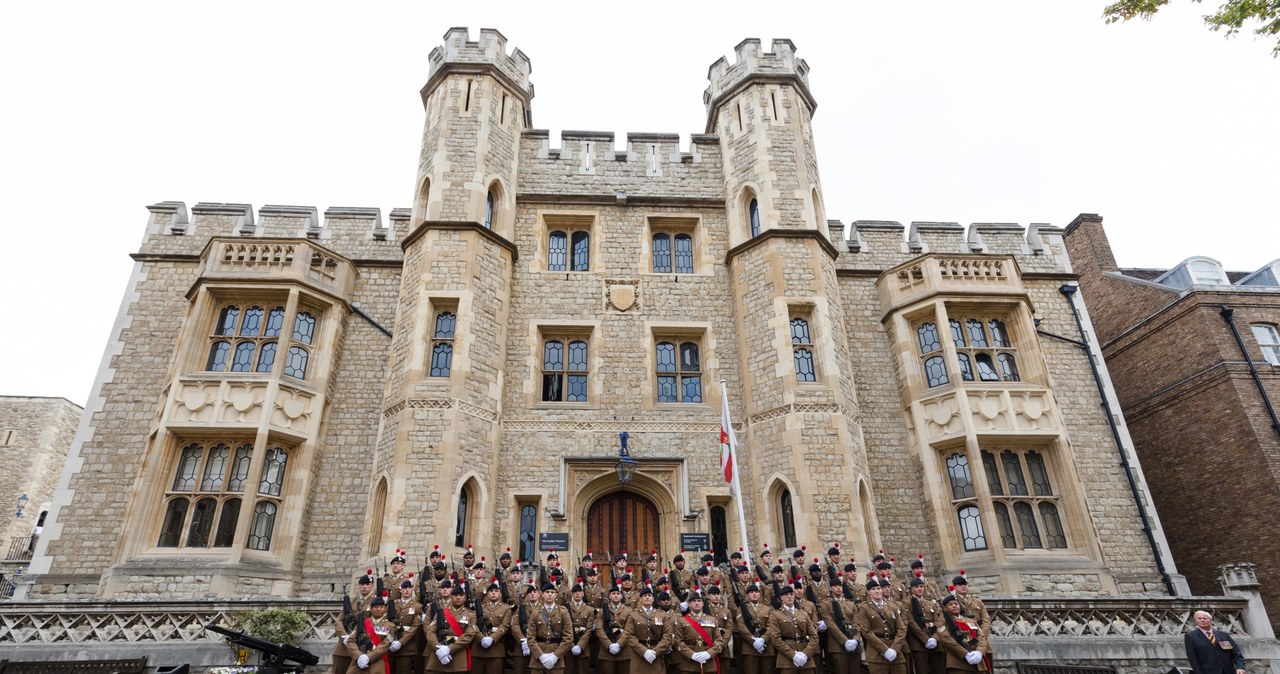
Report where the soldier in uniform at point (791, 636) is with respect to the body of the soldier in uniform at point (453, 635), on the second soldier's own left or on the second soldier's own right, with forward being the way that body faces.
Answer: on the second soldier's own left

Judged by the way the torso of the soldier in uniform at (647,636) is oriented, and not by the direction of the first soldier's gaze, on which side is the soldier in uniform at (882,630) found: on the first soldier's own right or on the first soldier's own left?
on the first soldier's own left

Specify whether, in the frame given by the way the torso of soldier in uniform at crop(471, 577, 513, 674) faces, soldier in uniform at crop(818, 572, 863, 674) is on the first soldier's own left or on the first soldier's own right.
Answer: on the first soldier's own left

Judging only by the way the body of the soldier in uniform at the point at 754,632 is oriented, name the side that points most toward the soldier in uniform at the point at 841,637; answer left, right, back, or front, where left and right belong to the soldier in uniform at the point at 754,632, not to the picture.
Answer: left

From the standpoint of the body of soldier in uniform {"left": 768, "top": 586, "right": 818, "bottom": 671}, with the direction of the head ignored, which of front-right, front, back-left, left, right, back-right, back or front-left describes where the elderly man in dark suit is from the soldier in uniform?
left

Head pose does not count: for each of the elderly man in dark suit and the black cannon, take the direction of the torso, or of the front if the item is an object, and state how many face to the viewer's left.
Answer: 1

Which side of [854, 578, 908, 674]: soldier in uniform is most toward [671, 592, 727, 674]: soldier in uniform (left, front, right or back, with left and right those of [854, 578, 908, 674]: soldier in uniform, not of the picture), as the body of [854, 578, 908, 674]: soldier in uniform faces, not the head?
right

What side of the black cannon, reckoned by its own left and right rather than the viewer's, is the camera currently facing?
left

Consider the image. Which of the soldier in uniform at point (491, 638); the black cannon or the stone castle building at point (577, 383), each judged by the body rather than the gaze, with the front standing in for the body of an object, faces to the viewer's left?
the black cannon
